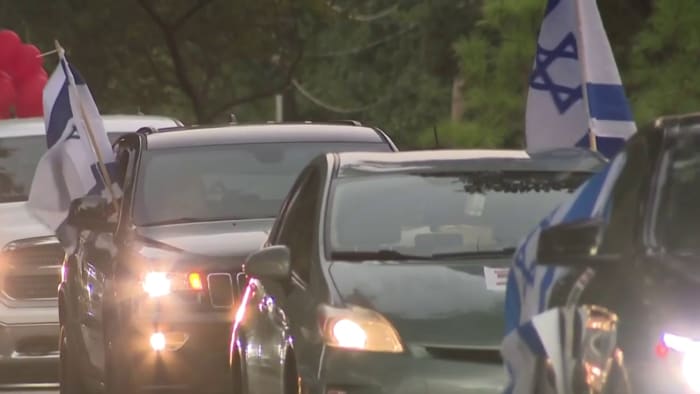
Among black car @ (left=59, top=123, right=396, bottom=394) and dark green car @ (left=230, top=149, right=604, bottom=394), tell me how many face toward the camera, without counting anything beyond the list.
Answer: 2

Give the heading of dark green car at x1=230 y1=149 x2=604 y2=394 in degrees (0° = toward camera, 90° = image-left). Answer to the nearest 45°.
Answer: approximately 0°

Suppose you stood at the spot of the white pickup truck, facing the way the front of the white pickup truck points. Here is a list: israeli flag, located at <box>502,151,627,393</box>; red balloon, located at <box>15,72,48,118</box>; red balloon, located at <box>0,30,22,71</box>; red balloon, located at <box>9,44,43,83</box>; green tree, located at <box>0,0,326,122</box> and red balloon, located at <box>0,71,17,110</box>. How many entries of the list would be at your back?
5

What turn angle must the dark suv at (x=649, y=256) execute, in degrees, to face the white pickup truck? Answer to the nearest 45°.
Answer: approximately 135° to its right

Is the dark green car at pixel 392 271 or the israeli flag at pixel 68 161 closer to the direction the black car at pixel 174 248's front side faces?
the dark green car

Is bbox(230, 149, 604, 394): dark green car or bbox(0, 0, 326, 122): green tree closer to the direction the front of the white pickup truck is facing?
the dark green car

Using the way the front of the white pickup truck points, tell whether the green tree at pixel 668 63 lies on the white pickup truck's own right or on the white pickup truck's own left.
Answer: on the white pickup truck's own left
